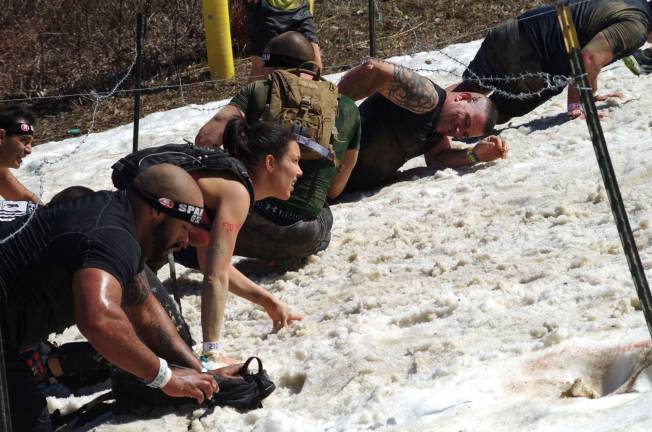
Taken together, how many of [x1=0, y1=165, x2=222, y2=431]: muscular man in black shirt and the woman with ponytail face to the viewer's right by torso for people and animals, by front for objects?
2

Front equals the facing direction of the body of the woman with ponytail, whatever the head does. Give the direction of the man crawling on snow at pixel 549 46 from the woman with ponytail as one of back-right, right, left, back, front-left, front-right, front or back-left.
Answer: front-left

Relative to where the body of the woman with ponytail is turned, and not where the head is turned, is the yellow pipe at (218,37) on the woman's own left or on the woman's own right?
on the woman's own left

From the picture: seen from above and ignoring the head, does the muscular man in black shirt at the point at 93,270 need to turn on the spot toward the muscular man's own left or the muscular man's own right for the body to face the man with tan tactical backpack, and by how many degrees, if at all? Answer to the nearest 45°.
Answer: approximately 45° to the muscular man's own left

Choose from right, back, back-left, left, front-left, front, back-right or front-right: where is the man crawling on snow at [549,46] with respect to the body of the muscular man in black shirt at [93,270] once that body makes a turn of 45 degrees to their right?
left

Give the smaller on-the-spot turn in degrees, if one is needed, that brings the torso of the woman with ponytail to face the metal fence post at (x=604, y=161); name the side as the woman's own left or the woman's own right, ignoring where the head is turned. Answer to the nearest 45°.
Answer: approximately 45° to the woman's own right

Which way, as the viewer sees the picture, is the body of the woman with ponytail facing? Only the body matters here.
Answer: to the viewer's right

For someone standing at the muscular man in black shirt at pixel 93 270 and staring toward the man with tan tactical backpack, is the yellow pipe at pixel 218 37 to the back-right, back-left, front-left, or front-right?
front-left

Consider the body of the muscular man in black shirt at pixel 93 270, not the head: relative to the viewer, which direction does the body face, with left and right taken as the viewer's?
facing to the right of the viewer

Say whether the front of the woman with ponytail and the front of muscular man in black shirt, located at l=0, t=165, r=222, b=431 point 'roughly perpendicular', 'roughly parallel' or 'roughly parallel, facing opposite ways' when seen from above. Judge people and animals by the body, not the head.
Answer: roughly parallel
